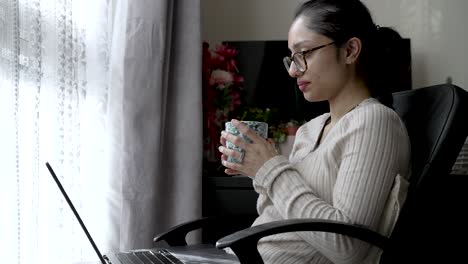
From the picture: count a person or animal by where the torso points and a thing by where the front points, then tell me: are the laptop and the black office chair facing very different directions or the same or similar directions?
very different directions

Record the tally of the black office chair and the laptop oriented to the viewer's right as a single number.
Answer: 1

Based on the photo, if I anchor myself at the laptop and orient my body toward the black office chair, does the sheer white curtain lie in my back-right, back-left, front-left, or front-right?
back-left

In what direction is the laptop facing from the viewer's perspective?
to the viewer's right

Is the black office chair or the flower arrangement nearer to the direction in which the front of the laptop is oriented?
the black office chair

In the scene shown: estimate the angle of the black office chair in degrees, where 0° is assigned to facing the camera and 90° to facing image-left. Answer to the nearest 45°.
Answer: approximately 90°

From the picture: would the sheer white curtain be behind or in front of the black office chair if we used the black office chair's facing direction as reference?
in front

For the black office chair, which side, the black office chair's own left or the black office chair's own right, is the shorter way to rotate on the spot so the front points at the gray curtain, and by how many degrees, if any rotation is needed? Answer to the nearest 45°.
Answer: approximately 45° to the black office chair's own right

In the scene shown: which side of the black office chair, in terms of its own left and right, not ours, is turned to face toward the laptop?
front

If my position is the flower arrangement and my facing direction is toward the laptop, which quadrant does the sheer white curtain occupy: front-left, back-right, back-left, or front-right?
front-right

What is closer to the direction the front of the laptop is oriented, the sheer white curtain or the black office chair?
the black office chair

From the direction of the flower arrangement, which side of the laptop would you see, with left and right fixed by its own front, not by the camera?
left

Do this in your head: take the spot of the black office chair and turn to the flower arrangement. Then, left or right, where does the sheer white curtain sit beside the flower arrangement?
left
